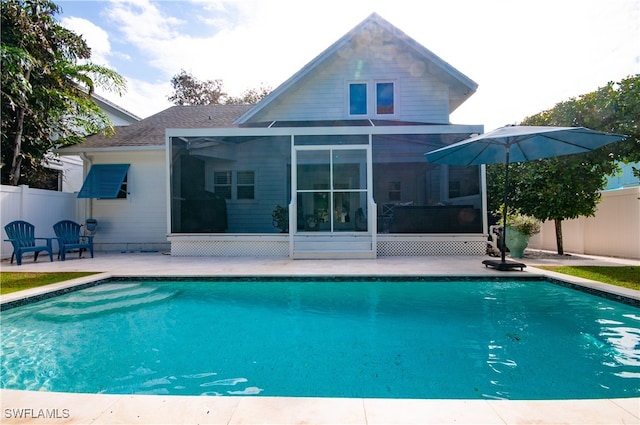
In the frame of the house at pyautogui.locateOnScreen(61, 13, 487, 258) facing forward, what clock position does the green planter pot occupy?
The green planter pot is roughly at 10 o'clock from the house.

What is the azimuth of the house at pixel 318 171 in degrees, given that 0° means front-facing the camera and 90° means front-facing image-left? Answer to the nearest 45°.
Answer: approximately 0°

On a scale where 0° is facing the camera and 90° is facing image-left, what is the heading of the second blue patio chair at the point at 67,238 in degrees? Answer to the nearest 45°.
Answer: approximately 315°

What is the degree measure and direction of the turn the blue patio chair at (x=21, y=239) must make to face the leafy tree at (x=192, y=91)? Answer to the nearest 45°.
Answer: approximately 90° to its left

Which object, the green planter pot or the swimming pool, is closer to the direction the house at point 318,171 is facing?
the swimming pool

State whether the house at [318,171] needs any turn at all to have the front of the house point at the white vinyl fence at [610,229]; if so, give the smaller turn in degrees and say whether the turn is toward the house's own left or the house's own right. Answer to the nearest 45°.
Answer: approximately 90° to the house's own left

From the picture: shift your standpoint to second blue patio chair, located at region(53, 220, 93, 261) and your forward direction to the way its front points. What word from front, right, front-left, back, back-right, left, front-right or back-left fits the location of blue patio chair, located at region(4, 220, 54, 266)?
right

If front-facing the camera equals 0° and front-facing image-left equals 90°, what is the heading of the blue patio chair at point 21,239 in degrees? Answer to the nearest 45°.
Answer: approximately 315°
